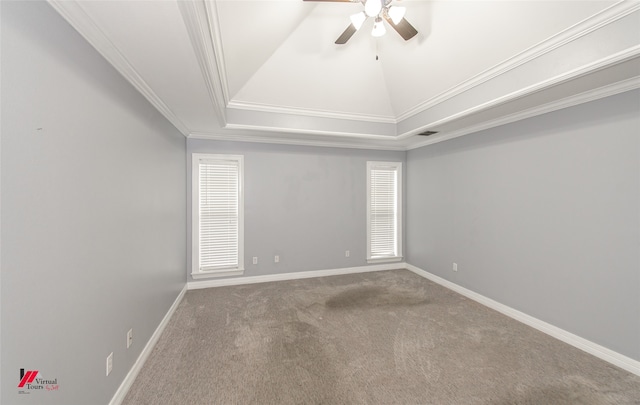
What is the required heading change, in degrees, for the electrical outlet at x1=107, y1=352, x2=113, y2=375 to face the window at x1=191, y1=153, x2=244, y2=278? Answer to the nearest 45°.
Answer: approximately 45° to its left

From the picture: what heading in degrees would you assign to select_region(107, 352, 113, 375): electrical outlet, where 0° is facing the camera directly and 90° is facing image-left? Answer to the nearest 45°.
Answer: approximately 270°
